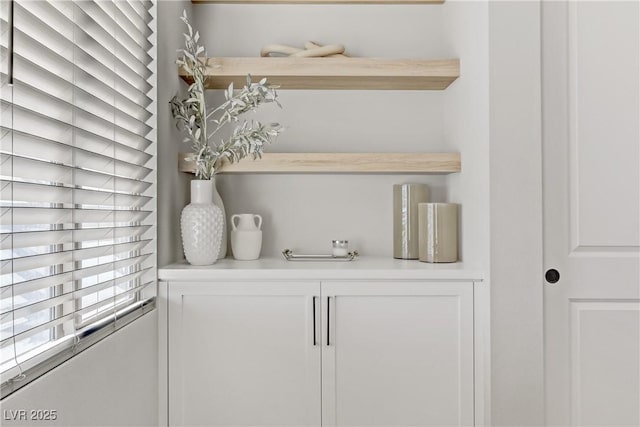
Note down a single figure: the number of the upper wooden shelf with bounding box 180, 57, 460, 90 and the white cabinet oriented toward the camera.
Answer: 2

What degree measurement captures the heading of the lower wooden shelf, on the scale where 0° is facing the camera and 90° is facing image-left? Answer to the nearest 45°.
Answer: approximately 0°

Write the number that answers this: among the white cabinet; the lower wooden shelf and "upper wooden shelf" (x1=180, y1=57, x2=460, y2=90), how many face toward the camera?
3

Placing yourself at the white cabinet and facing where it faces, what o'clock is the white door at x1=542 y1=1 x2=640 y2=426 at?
The white door is roughly at 9 o'clock from the white cabinet.

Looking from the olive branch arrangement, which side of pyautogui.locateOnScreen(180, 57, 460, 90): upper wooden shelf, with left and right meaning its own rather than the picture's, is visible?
right

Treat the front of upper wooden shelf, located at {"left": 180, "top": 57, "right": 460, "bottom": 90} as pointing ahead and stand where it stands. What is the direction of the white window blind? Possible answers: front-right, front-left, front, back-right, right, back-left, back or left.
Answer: front-right
